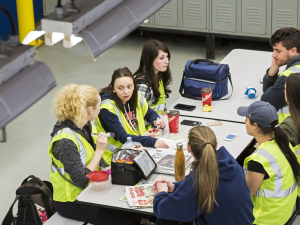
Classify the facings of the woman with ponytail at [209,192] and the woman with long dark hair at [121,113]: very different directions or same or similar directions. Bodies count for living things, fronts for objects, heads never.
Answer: very different directions

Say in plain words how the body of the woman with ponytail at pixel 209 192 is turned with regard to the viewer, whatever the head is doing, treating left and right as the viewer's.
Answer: facing away from the viewer and to the left of the viewer

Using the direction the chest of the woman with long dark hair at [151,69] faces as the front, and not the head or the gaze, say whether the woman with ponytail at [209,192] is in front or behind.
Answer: in front

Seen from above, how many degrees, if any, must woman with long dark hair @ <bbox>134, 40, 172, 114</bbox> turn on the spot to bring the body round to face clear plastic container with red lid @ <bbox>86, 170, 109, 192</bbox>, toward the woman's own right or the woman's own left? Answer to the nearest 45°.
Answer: approximately 45° to the woman's own right

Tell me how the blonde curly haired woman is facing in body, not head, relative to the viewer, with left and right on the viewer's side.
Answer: facing to the right of the viewer

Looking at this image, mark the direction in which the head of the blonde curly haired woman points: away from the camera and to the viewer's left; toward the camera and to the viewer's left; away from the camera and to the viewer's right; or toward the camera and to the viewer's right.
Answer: away from the camera and to the viewer's right

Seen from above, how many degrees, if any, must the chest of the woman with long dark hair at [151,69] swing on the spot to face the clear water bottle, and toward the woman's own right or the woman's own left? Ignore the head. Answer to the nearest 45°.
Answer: approximately 45° to the woman's own right

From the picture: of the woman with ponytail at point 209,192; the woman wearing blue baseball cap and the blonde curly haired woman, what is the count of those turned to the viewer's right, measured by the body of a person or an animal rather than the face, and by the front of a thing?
1

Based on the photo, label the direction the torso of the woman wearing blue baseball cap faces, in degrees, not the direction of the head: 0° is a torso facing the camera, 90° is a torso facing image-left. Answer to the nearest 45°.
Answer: approximately 135°

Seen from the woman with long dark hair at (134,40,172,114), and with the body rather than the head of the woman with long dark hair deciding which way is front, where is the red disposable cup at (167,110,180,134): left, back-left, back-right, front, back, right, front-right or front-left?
front-right
